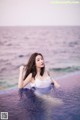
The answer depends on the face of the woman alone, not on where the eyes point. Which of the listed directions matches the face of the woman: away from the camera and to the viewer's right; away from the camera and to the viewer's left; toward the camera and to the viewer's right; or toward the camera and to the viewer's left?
toward the camera and to the viewer's right

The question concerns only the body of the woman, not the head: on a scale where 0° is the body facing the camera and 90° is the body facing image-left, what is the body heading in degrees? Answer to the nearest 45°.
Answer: approximately 315°
